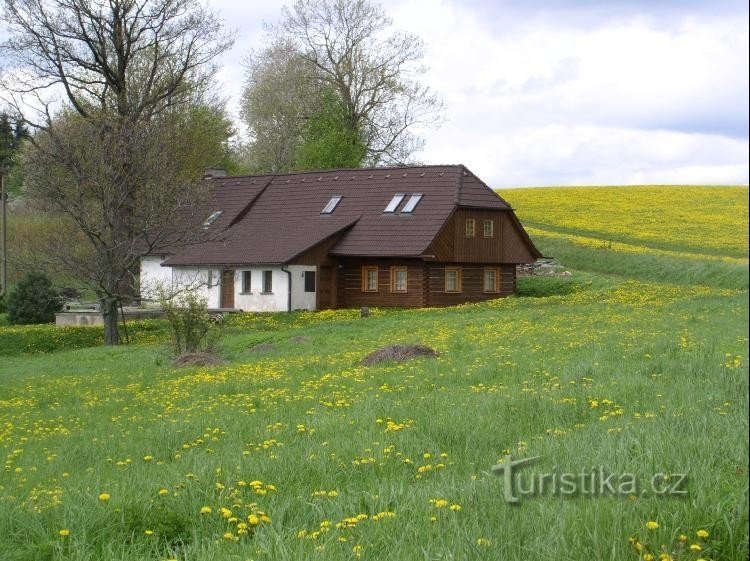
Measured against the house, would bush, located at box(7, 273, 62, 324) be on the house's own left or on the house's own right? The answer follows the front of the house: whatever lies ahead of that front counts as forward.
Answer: on the house's own right

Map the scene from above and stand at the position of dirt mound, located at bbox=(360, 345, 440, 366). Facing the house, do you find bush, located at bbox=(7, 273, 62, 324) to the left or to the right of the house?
left

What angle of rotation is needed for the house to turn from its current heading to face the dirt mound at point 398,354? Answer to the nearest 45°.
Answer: approximately 45° to its left

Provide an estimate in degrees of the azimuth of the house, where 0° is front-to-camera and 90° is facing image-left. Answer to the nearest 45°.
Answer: approximately 45°

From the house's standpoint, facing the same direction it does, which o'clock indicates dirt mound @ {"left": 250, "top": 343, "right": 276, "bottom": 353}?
The dirt mound is roughly at 11 o'clock from the house.
